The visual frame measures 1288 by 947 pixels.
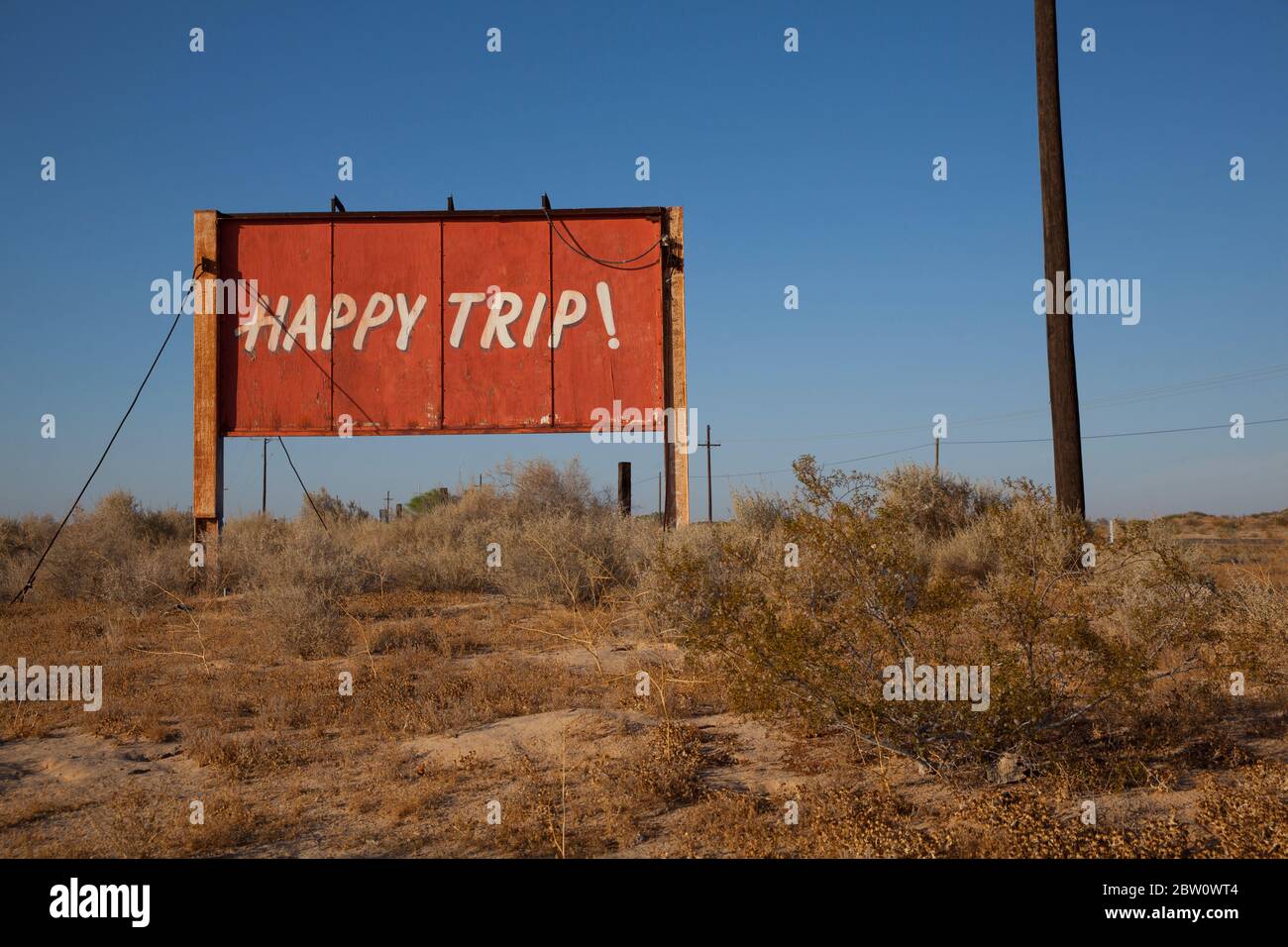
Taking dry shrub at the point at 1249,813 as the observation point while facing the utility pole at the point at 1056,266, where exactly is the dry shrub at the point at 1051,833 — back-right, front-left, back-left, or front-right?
back-left

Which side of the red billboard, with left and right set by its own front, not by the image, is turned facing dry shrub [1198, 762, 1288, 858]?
front

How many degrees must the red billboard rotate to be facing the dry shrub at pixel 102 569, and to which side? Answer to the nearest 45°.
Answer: approximately 90° to its right

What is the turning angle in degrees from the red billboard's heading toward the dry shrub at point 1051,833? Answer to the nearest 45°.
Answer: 0° — it already faces it

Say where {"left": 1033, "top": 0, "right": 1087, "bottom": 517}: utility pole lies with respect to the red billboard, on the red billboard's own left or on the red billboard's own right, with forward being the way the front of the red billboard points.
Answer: on the red billboard's own left

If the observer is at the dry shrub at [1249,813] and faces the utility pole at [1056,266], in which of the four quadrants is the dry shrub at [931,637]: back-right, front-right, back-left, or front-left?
front-left

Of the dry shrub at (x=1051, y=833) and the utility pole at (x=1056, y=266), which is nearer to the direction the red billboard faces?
the dry shrub

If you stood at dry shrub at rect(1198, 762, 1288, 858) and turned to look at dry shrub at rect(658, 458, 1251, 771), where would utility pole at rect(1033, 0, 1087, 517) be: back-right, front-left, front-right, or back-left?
front-right

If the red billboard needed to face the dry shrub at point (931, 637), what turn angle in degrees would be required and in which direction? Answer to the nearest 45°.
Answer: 0° — it already faces it

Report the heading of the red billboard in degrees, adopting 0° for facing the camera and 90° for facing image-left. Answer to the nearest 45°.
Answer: approximately 0°
